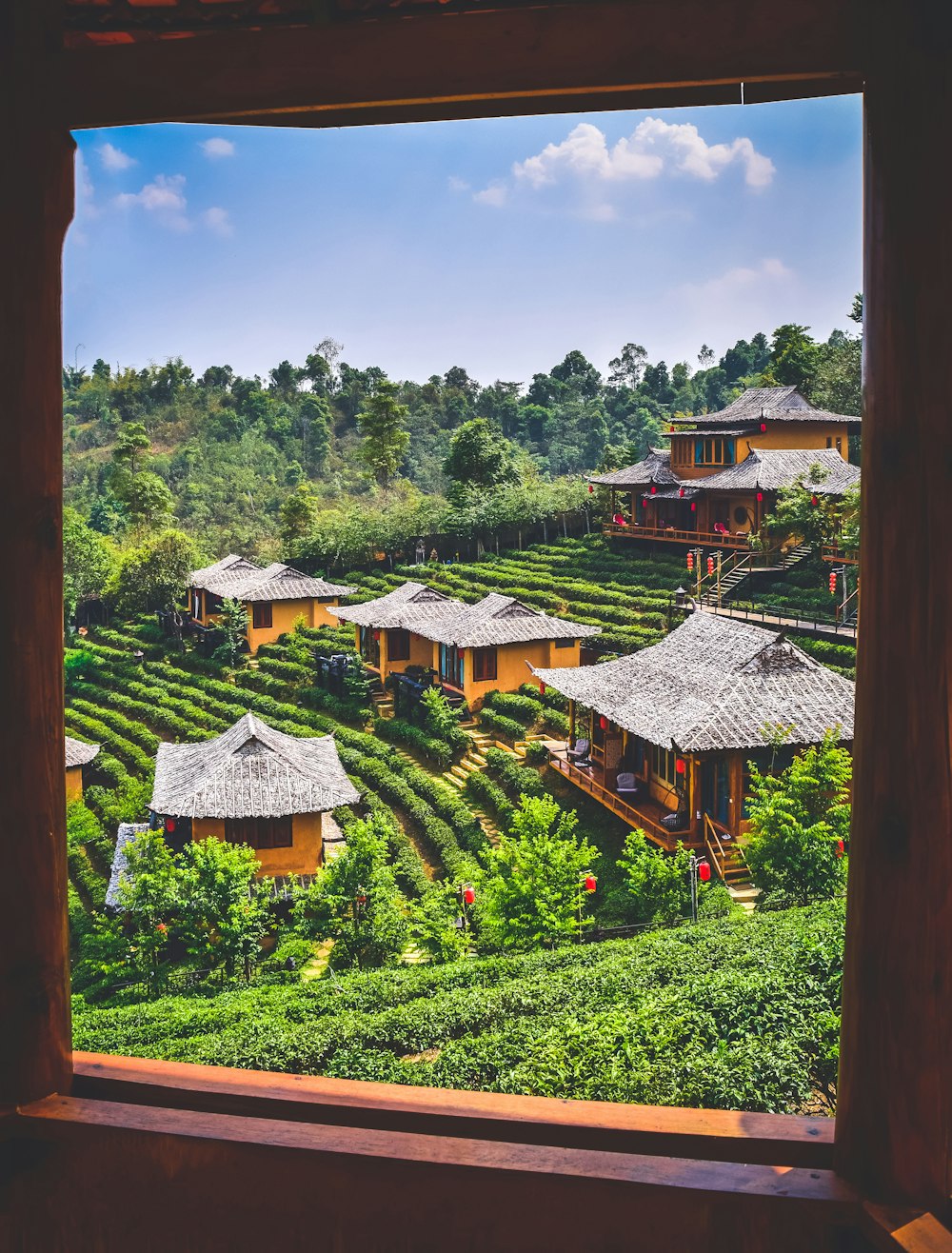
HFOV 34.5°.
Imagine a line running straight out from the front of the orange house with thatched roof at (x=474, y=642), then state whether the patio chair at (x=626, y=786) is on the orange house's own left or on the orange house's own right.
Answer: on the orange house's own left

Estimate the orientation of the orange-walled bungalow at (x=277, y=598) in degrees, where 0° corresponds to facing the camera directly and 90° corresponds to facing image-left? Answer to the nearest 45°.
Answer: approximately 45°

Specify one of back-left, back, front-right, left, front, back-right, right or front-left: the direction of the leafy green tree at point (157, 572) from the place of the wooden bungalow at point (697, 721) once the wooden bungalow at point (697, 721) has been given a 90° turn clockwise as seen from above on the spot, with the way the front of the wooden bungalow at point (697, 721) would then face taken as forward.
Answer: front

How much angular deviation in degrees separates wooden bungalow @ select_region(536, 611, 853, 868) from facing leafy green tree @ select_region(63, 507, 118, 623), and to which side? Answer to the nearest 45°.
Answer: approximately 90° to its right

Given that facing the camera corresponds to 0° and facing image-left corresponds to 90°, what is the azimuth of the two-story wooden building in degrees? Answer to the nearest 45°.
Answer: approximately 45°

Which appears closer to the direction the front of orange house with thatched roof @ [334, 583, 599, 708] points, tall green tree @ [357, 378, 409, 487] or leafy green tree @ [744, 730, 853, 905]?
the leafy green tree

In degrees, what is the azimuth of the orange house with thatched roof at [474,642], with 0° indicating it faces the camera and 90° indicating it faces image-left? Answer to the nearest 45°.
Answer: approximately 45°

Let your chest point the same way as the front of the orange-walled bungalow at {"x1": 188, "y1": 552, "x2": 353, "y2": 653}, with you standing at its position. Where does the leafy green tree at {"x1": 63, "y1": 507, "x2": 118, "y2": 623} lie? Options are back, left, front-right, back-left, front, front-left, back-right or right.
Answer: right

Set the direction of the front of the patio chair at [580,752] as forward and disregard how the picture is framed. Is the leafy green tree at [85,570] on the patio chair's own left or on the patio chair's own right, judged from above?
on the patio chair's own right

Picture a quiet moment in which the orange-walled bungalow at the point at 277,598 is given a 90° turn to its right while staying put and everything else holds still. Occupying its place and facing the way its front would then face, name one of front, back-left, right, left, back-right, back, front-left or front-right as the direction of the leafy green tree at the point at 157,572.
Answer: front

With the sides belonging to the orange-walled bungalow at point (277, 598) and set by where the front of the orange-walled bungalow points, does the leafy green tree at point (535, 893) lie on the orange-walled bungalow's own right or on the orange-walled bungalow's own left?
on the orange-walled bungalow's own left

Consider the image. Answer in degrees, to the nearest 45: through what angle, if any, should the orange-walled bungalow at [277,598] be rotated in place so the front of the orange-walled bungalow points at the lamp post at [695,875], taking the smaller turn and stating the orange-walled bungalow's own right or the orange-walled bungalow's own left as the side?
approximately 45° to the orange-walled bungalow's own left
